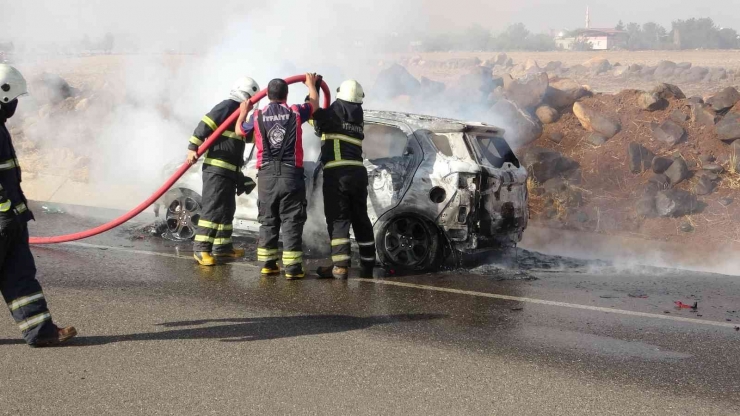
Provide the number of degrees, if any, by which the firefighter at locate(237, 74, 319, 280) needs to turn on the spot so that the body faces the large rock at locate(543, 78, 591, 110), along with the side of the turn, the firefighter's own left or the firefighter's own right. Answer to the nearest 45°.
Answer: approximately 45° to the firefighter's own right

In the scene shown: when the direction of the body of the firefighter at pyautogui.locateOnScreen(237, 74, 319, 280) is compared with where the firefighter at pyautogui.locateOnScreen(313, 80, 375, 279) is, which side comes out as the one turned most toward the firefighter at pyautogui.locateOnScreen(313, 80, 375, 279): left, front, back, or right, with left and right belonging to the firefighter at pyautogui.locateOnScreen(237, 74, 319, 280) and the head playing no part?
right

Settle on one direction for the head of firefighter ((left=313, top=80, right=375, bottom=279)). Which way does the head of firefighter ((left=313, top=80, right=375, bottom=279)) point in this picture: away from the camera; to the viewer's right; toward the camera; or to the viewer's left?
away from the camera

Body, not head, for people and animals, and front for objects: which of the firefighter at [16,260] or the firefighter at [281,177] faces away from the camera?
the firefighter at [281,177]

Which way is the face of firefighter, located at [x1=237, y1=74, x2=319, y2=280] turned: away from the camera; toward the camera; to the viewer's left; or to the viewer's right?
away from the camera

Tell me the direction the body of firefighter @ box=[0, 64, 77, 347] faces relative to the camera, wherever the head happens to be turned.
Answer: to the viewer's right

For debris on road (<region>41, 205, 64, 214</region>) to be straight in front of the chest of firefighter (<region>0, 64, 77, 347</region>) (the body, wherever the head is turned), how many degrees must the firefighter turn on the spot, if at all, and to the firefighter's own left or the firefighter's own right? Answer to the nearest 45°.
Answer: approximately 90° to the firefighter's own left

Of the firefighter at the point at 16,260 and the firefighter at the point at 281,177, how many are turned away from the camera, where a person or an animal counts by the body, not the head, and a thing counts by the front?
1

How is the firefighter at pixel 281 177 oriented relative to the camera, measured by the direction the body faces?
away from the camera

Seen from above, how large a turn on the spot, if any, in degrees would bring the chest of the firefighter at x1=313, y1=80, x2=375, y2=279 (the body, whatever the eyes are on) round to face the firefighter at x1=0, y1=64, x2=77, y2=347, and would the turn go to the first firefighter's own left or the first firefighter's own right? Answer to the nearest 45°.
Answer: approximately 90° to the first firefighter's own left

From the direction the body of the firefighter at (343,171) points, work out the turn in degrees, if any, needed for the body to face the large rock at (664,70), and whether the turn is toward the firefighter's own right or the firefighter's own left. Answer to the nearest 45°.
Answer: approximately 90° to the firefighter's own right
